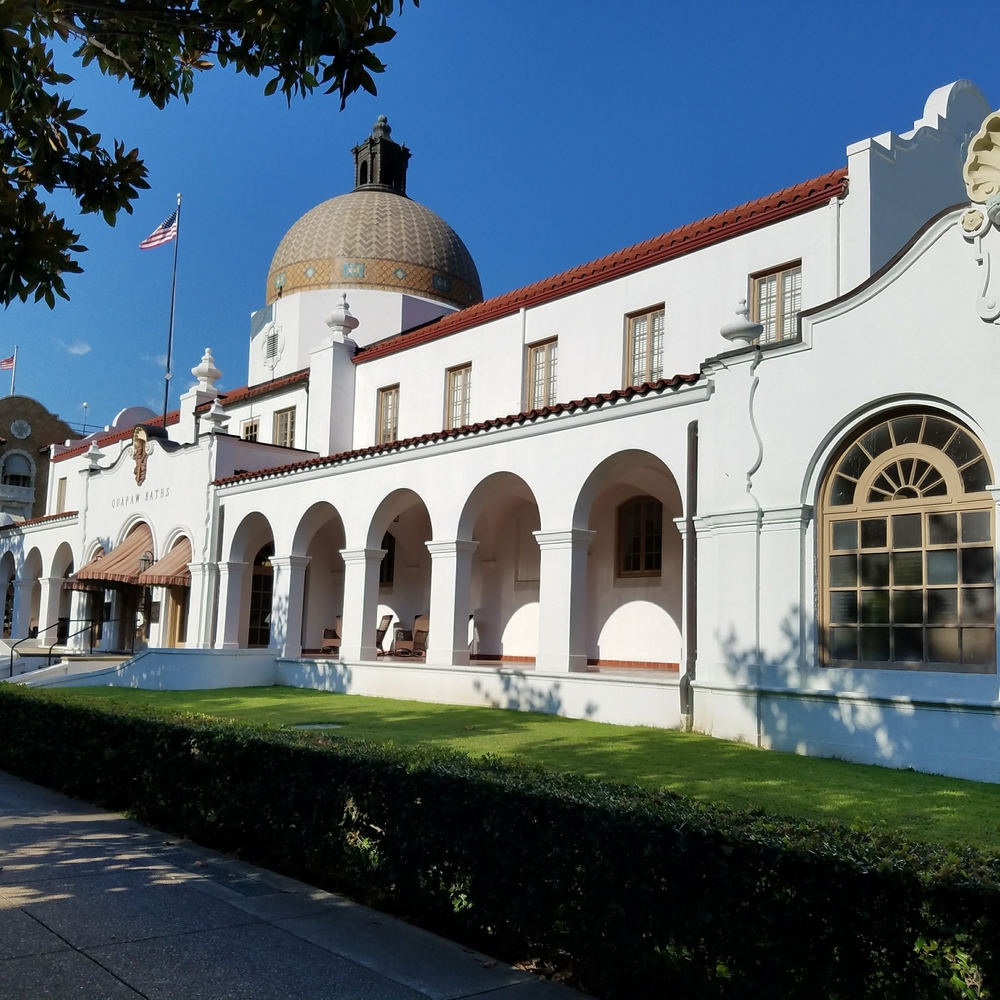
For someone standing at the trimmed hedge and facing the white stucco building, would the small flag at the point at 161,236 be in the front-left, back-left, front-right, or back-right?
front-left

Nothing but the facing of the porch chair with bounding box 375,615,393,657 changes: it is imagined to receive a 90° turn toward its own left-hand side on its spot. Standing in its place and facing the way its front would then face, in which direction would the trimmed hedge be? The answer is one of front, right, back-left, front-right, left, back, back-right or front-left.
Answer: front-right

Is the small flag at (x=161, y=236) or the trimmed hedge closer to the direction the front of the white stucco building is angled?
the trimmed hedge

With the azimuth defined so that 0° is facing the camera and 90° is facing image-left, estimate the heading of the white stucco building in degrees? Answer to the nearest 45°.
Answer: approximately 45°

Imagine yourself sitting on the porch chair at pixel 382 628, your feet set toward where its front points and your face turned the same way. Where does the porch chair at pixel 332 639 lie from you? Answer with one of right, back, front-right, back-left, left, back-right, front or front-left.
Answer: right

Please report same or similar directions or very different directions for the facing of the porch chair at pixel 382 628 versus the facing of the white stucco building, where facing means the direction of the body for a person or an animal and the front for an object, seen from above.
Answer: same or similar directions

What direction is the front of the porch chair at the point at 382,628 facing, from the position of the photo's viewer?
facing the viewer and to the left of the viewer
